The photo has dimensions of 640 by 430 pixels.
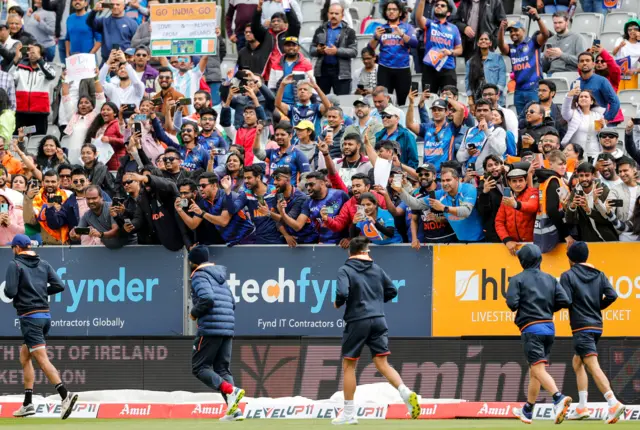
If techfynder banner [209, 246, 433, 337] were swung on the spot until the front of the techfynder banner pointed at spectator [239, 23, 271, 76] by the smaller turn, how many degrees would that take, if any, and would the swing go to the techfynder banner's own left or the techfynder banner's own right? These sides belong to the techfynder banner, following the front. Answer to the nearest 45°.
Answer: approximately 180°

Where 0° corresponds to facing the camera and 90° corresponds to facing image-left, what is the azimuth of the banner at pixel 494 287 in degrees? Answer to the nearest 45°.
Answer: approximately 0°

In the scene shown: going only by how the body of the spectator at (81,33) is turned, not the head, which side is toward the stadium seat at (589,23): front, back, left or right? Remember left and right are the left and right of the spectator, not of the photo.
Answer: left

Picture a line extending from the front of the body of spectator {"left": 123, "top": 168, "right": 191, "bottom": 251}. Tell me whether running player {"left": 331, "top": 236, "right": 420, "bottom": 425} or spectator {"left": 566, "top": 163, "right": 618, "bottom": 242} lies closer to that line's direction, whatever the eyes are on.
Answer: the running player

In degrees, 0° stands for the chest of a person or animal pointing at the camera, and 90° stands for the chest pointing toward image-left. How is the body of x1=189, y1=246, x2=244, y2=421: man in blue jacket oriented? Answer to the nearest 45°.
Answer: approximately 135°

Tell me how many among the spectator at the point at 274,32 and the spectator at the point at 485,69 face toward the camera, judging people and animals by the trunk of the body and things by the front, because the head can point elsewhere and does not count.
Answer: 2

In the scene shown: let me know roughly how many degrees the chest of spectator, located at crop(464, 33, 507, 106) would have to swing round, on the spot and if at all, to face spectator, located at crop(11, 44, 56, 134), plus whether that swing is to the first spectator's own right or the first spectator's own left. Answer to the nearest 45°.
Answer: approximately 90° to the first spectator's own right

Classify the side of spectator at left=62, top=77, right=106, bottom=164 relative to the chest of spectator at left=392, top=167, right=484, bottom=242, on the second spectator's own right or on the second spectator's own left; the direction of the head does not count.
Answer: on the second spectator's own right

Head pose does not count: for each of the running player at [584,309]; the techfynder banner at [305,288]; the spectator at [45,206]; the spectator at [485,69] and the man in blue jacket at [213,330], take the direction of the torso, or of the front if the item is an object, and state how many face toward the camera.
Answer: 3

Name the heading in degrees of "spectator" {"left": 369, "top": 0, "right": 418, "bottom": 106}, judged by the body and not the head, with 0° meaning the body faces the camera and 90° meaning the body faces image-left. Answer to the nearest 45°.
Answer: approximately 0°
